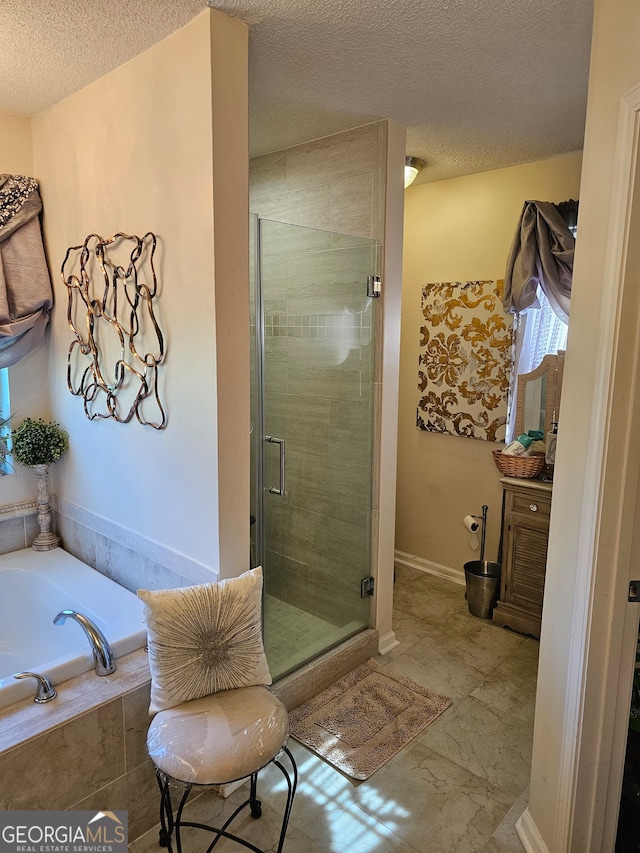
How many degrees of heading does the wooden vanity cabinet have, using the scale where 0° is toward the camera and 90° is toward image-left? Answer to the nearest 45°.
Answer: approximately 45°

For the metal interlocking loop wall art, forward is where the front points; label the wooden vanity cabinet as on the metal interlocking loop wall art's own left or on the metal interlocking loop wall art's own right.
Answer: on the metal interlocking loop wall art's own left

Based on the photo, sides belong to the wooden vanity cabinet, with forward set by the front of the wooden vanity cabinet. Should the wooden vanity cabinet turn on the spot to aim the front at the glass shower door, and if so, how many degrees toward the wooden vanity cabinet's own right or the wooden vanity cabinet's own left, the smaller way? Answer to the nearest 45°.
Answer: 0° — it already faces it

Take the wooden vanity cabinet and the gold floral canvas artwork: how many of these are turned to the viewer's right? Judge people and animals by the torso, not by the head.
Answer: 0

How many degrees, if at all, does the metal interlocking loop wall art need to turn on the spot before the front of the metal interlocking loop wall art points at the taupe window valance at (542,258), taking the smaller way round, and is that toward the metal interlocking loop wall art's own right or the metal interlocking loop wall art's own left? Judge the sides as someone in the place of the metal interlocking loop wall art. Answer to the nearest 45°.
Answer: approximately 135° to the metal interlocking loop wall art's own left

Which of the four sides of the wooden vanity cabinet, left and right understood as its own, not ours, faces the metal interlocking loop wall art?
front

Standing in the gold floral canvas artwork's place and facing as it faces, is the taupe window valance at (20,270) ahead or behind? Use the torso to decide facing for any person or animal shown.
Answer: ahead

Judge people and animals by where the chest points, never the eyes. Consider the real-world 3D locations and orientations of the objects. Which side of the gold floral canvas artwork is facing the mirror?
left

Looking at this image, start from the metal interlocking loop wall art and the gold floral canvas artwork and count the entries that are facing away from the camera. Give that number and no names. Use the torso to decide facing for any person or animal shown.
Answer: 0

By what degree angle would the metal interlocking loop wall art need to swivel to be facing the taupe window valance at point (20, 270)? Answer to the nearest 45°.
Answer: approximately 90° to its right

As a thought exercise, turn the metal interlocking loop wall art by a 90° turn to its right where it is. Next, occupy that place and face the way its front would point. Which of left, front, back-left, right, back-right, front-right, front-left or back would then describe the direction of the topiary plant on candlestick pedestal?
front

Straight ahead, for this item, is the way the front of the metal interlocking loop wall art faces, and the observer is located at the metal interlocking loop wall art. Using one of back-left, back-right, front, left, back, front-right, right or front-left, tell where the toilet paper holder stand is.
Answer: back-left
